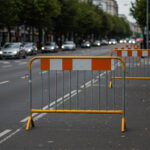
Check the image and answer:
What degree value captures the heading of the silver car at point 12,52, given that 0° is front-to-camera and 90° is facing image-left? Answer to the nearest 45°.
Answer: approximately 45°

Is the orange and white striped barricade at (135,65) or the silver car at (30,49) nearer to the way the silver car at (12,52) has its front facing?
the orange and white striped barricade

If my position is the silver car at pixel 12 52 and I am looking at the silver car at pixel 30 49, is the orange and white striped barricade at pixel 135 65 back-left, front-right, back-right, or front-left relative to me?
back-right

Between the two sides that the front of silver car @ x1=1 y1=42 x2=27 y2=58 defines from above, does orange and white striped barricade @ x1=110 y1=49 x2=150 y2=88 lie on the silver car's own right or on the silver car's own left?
on the silver car's own left

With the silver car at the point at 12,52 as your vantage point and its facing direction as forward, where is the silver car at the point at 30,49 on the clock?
The silver car at the point at 30,49 is roughly at 5 o'clock from the silver car at the point at 12,52.
